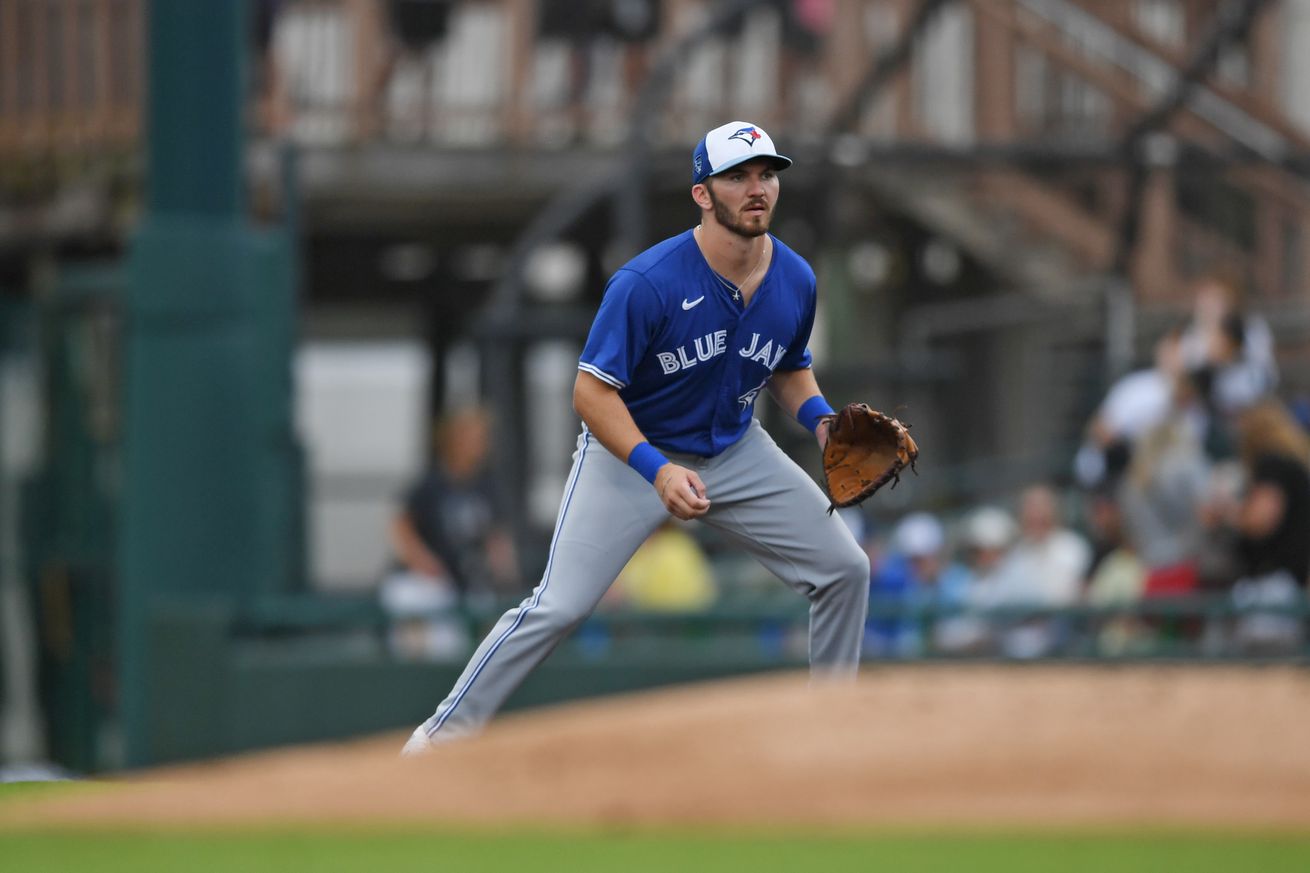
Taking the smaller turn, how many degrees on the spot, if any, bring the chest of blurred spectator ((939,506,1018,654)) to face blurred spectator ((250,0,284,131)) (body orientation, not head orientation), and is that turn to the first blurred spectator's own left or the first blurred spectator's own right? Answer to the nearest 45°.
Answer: approximately 135° to the first blurred spectator's own right

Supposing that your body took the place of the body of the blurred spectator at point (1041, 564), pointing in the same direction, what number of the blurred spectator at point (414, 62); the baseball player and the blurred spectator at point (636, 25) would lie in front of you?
1

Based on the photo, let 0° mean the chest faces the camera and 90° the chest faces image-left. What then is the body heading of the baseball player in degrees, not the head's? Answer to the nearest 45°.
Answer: approximately 315°

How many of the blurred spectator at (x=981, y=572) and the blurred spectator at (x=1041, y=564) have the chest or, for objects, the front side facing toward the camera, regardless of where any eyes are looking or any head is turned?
2

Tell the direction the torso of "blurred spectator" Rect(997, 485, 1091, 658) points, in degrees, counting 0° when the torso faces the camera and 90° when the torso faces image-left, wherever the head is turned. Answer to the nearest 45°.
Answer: approximately 0°
